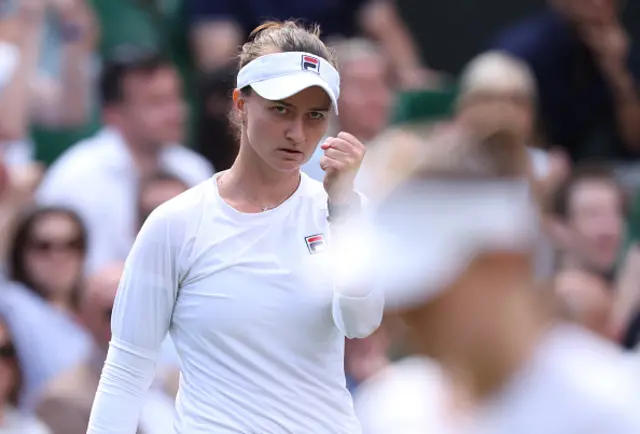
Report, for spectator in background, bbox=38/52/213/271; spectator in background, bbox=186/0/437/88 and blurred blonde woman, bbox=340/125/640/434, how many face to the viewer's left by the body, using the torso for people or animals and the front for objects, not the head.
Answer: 1

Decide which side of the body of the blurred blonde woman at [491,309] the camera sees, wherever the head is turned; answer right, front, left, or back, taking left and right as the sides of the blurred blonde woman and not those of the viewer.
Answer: left

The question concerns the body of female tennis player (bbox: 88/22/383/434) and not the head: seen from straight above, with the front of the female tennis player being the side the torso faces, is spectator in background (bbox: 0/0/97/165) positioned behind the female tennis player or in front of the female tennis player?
behind

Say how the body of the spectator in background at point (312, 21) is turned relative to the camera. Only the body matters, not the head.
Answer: toward the camera

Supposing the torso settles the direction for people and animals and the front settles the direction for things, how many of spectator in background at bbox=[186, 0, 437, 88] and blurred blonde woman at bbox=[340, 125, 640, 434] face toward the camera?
1

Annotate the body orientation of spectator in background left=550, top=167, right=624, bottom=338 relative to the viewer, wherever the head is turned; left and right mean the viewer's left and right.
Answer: facing the viewer and to the right of the viewer

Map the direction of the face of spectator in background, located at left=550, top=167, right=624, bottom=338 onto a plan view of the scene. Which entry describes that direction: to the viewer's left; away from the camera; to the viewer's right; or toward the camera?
toward the camera

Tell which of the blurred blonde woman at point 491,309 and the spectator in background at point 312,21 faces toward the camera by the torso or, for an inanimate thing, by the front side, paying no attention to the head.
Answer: the spectator in background

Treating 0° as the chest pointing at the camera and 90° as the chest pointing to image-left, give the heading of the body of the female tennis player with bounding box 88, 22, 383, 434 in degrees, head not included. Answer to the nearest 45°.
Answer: approximately 315°

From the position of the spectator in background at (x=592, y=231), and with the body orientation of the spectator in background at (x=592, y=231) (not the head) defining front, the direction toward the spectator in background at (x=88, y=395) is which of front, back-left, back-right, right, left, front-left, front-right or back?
right

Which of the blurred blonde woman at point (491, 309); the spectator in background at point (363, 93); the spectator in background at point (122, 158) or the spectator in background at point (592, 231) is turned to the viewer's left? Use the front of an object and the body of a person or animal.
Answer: the blurred blonde woman

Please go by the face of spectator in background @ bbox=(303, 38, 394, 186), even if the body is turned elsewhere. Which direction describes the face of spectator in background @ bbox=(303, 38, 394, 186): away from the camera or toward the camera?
toward the camera

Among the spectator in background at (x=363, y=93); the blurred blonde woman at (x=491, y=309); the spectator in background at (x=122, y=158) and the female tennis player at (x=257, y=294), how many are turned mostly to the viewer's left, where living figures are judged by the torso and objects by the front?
1
